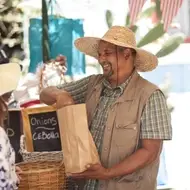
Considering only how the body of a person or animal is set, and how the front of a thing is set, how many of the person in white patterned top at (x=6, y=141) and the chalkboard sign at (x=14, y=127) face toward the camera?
1

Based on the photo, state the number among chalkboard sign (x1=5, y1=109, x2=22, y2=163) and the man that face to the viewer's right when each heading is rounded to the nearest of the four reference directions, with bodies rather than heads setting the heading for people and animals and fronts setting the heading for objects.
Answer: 0

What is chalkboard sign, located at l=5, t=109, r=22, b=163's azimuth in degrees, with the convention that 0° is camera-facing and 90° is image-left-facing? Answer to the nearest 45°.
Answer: approximately 0°

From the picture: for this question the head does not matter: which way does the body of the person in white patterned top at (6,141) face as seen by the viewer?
to the viewer's right

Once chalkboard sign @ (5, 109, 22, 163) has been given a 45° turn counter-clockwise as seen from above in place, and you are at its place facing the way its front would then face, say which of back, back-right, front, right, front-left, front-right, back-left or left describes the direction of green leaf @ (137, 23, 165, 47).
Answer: front-left

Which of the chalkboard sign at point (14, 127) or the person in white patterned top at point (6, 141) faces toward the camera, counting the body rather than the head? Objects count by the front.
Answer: the chalkboard sign

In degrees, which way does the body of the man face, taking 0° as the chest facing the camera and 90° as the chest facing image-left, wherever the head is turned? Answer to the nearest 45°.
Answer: approximately 45°

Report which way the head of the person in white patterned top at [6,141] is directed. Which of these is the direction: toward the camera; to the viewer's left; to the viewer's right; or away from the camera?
to the viewer's right

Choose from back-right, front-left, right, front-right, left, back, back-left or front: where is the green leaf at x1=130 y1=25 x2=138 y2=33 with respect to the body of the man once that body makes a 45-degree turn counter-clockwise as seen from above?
back

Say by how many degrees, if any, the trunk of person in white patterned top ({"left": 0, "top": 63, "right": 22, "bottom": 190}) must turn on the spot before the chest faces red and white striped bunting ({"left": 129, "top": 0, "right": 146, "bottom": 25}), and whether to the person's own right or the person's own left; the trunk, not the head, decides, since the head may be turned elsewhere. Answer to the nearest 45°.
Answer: approximately 45° to the person's own left
